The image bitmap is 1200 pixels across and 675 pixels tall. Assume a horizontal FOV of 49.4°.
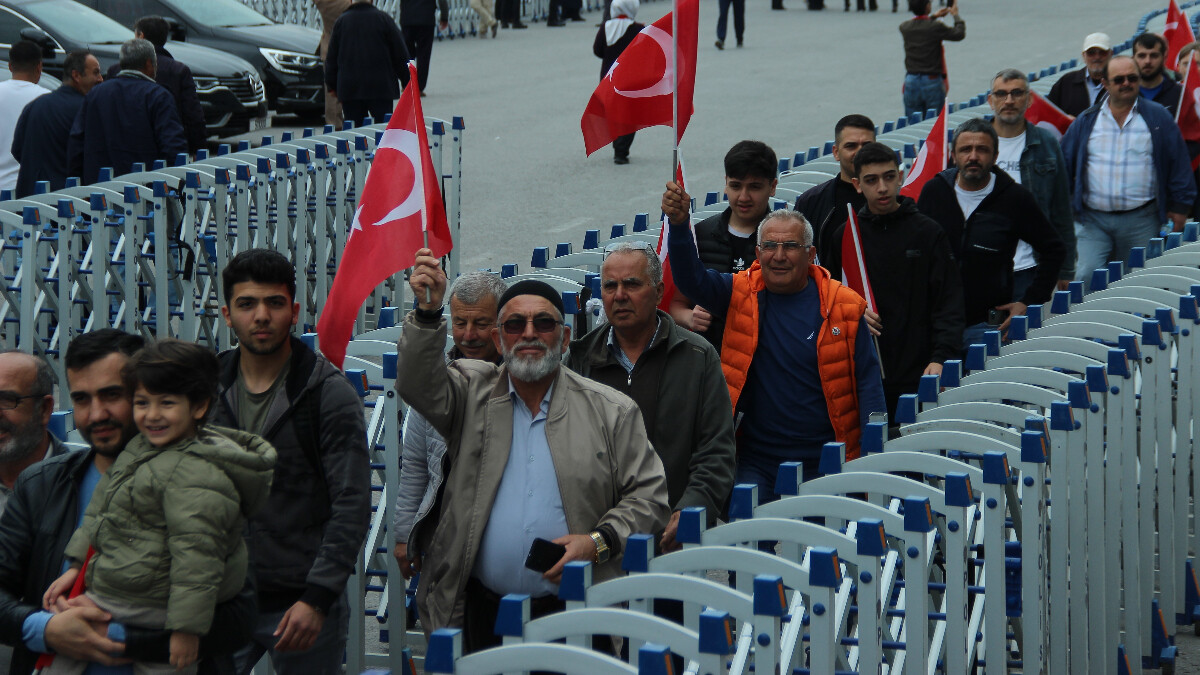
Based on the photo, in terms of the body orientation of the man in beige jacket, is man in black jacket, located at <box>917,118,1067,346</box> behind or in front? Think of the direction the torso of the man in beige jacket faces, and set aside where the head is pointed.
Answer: behind

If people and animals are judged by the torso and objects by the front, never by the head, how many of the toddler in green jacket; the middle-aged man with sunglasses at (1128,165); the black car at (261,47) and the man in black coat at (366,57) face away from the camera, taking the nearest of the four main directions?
1

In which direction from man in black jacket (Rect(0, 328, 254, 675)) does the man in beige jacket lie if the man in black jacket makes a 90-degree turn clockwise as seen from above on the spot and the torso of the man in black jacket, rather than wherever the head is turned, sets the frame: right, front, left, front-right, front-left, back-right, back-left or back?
back

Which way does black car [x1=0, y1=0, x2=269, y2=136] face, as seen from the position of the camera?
facing the viewer and to the right of the viewer

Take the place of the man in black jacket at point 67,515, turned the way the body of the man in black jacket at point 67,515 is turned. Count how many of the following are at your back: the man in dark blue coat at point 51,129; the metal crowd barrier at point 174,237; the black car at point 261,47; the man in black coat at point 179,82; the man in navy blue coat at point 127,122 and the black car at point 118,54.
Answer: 6

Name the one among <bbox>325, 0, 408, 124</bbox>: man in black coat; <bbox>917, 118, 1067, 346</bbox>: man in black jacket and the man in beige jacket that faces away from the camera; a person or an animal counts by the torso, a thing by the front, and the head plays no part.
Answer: the man in black coat

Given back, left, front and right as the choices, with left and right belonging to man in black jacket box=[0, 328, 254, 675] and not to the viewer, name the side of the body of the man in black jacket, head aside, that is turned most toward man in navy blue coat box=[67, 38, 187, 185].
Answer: back

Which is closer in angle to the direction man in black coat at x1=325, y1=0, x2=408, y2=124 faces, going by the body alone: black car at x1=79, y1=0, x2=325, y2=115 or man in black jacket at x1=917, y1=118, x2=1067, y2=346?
the black car

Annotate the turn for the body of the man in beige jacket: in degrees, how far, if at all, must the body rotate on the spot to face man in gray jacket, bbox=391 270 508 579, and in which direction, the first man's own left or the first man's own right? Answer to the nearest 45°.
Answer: approximately 135° to the first man's own right
